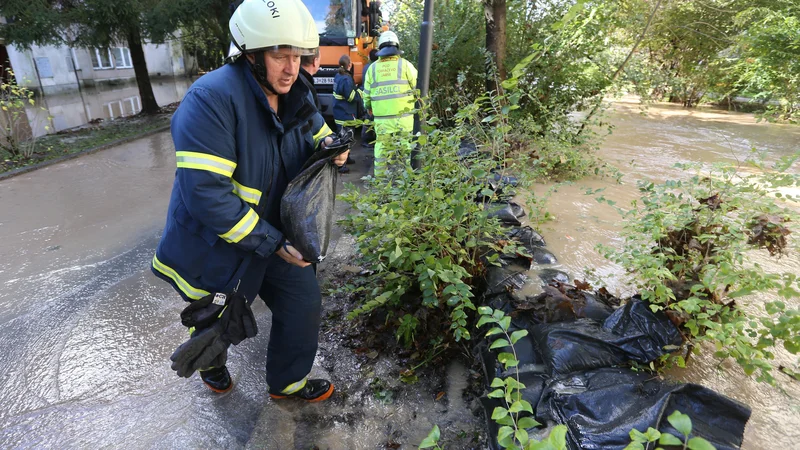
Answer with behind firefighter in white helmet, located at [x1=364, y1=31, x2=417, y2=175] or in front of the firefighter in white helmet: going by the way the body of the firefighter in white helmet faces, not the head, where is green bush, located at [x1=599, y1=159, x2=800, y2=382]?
behind

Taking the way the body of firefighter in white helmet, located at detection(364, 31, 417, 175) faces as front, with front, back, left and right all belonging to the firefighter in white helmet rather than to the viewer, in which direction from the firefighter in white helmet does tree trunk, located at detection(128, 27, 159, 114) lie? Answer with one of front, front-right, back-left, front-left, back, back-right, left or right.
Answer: front-left

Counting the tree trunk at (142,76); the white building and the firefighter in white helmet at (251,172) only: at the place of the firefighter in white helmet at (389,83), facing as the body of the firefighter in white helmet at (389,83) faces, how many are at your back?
1

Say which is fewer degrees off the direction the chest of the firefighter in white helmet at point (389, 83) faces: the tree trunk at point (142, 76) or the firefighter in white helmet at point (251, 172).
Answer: the tree trunk

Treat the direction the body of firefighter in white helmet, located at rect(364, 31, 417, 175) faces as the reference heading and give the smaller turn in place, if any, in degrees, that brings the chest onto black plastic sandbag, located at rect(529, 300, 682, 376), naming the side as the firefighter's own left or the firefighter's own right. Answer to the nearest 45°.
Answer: approximately 180°

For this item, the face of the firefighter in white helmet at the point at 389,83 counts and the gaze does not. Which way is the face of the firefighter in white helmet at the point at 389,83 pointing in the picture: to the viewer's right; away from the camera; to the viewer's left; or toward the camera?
away from the camera

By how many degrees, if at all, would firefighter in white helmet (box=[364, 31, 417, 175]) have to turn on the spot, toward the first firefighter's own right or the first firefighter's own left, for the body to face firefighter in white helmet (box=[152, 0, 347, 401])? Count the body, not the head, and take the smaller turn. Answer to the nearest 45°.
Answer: approximately 180°

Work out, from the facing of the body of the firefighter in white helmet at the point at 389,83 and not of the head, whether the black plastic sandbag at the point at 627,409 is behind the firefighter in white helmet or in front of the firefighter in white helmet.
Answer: behind

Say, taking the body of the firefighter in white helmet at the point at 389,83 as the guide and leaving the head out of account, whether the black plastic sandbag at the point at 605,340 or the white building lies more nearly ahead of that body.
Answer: the white building

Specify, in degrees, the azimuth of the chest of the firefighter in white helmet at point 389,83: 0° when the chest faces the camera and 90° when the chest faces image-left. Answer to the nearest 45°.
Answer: approximately 180°
